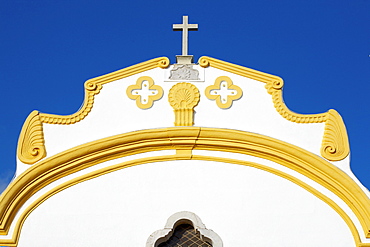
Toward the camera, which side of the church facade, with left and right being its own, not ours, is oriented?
front
